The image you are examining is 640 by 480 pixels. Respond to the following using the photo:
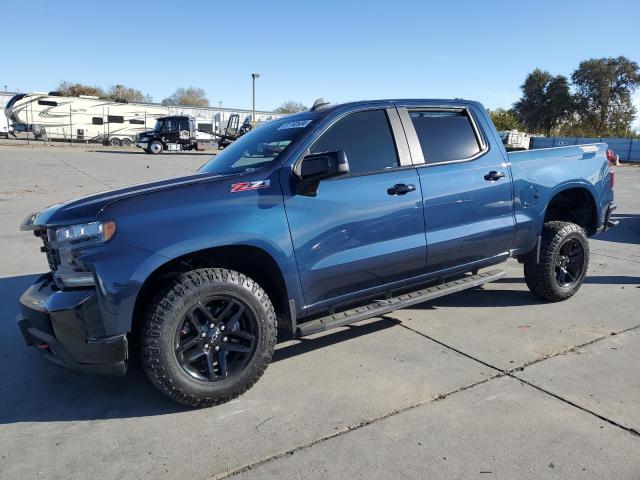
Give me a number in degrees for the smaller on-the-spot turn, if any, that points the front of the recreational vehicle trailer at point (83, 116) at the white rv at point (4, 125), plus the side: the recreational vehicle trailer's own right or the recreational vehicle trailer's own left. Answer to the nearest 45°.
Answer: approximately 45° to the recreational vehicle trailer's own right

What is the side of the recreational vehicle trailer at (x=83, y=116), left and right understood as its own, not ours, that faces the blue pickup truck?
left

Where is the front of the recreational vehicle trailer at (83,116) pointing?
to the viewer's left

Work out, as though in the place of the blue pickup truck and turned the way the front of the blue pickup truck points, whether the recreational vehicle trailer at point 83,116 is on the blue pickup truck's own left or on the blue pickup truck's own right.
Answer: on the blue pickup truck's own right

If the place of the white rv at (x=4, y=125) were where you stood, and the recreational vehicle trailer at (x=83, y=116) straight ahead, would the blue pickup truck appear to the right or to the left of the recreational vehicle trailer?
right

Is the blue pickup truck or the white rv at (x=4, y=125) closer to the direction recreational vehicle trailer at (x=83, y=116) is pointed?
the white rv

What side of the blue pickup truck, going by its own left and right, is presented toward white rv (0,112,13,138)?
right

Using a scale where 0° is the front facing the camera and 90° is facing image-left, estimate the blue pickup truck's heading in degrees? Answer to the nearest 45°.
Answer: approximately 45°
